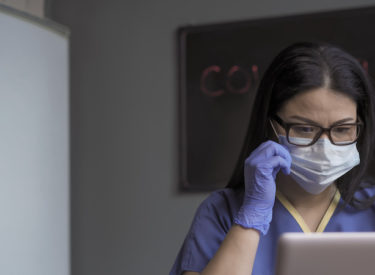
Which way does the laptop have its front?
away from the camera

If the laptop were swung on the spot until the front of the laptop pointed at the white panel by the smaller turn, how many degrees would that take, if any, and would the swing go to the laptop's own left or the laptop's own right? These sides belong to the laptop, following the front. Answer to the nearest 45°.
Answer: approximately 45° to the laptop's own left
